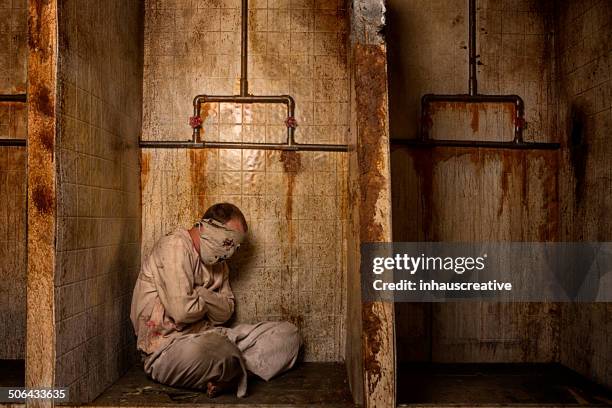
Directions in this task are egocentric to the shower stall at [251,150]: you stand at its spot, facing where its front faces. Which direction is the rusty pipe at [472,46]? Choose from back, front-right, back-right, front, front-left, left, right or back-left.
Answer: left

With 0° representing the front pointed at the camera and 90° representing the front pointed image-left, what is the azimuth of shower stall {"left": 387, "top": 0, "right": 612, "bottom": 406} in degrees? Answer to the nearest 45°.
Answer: approximately 0°

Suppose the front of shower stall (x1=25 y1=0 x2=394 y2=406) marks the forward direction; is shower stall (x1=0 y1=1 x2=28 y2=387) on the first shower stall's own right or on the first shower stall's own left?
on the first shower stall's own right

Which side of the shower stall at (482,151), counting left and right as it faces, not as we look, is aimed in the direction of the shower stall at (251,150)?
right

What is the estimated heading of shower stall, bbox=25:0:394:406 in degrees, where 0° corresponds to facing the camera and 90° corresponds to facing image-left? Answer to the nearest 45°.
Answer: approximately 0°

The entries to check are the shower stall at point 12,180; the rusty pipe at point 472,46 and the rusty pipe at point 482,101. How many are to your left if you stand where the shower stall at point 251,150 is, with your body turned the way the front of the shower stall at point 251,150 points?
2

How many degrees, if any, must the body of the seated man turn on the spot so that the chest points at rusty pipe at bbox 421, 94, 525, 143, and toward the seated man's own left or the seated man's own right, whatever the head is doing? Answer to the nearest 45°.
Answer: approximately 45° to the seated man's own left

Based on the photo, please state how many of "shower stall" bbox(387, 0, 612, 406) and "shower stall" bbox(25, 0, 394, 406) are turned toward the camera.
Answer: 2

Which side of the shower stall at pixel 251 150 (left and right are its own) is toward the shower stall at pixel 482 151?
left

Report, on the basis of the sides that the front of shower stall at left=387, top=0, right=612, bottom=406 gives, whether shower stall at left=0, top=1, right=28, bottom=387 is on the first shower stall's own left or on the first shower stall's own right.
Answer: on the first shower stall's own right
